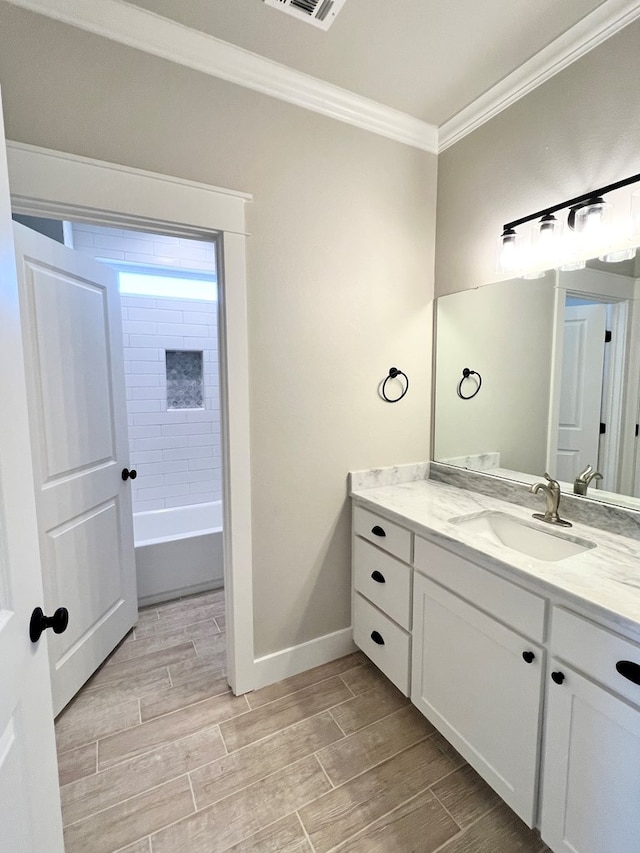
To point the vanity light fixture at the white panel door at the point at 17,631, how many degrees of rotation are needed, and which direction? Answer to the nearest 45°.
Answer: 0° — it already faces it

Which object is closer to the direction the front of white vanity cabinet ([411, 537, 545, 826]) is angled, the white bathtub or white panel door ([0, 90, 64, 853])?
the white panel door

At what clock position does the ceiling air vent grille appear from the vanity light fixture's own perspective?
The ceiling air vent grille is roughly at 12 o'clock from the vanity light fixture.

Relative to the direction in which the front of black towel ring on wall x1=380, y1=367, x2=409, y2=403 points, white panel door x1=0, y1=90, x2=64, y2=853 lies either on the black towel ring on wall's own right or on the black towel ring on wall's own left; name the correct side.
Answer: on the black towel ring on wall's own right

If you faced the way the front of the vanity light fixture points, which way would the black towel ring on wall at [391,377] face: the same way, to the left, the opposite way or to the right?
to the left

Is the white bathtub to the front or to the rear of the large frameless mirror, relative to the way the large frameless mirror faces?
to the front

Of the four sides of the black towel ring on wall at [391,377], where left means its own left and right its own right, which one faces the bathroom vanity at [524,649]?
front
